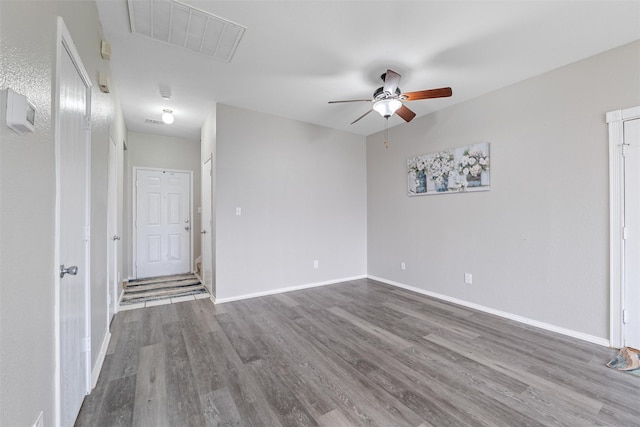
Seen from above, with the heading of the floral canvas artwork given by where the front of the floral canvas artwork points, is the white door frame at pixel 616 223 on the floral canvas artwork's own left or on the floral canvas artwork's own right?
on the floral canvas artwork's own left

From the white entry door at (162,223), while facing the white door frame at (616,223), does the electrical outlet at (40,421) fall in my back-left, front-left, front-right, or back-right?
front-right

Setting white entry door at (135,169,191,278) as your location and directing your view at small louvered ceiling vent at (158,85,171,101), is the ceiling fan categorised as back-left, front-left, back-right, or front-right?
front-left

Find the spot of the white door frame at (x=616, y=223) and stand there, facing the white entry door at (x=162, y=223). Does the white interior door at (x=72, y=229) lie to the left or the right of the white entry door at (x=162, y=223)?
left

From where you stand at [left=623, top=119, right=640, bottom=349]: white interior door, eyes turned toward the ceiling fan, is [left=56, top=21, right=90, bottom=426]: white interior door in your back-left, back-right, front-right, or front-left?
front-left

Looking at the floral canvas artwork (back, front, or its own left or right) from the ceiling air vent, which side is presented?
front

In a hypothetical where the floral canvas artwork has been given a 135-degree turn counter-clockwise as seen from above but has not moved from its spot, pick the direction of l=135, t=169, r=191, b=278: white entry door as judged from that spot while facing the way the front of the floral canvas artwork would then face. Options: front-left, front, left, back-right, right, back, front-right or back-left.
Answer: back

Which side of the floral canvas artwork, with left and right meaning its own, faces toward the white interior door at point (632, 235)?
left

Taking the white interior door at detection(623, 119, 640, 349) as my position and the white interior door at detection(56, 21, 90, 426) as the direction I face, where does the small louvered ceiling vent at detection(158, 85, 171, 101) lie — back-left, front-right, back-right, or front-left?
front-right

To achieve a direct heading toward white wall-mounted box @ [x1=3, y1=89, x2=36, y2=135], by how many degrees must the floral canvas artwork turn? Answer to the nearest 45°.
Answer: approximately 45° to its left

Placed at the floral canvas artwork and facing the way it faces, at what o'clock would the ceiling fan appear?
The ceiling fan is roughly at 11 o'clock from the floral canvas artwork.
